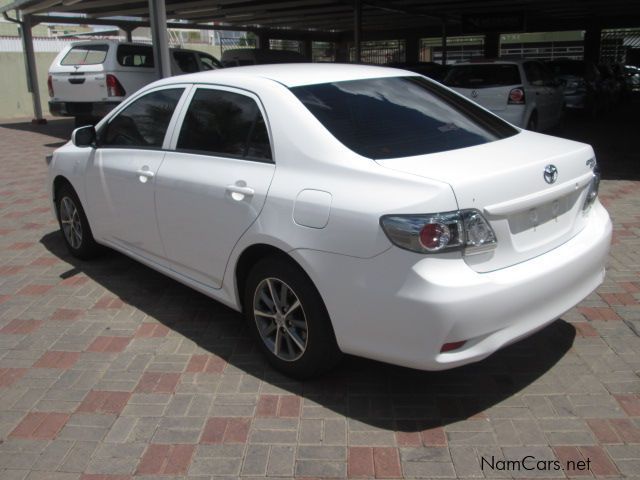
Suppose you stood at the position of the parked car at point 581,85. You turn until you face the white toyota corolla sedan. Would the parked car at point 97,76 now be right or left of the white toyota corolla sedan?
right

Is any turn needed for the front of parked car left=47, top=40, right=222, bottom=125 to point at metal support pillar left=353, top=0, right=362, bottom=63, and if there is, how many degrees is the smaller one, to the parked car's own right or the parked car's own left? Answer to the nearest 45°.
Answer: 0° — it already faces it

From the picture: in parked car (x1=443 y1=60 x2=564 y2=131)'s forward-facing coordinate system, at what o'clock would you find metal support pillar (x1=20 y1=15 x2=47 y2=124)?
The metal support pillar is roughly at 8 o'clock from the parked car.

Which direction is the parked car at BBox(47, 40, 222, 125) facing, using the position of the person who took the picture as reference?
facing away from the viewer and to the right of the viewer

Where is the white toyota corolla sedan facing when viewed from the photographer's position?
facing away from the viewer and to the left of the viewer

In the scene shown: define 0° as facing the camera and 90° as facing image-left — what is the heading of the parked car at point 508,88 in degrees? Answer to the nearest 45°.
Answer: approximately 225°

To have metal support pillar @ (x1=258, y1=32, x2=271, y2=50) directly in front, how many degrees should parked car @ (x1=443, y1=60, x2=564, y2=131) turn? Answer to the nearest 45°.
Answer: approximately 90° to its left

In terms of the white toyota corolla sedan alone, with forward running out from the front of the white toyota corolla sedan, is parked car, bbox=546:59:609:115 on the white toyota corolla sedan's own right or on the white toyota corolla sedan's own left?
on the white toyota corolla sedan's own right
